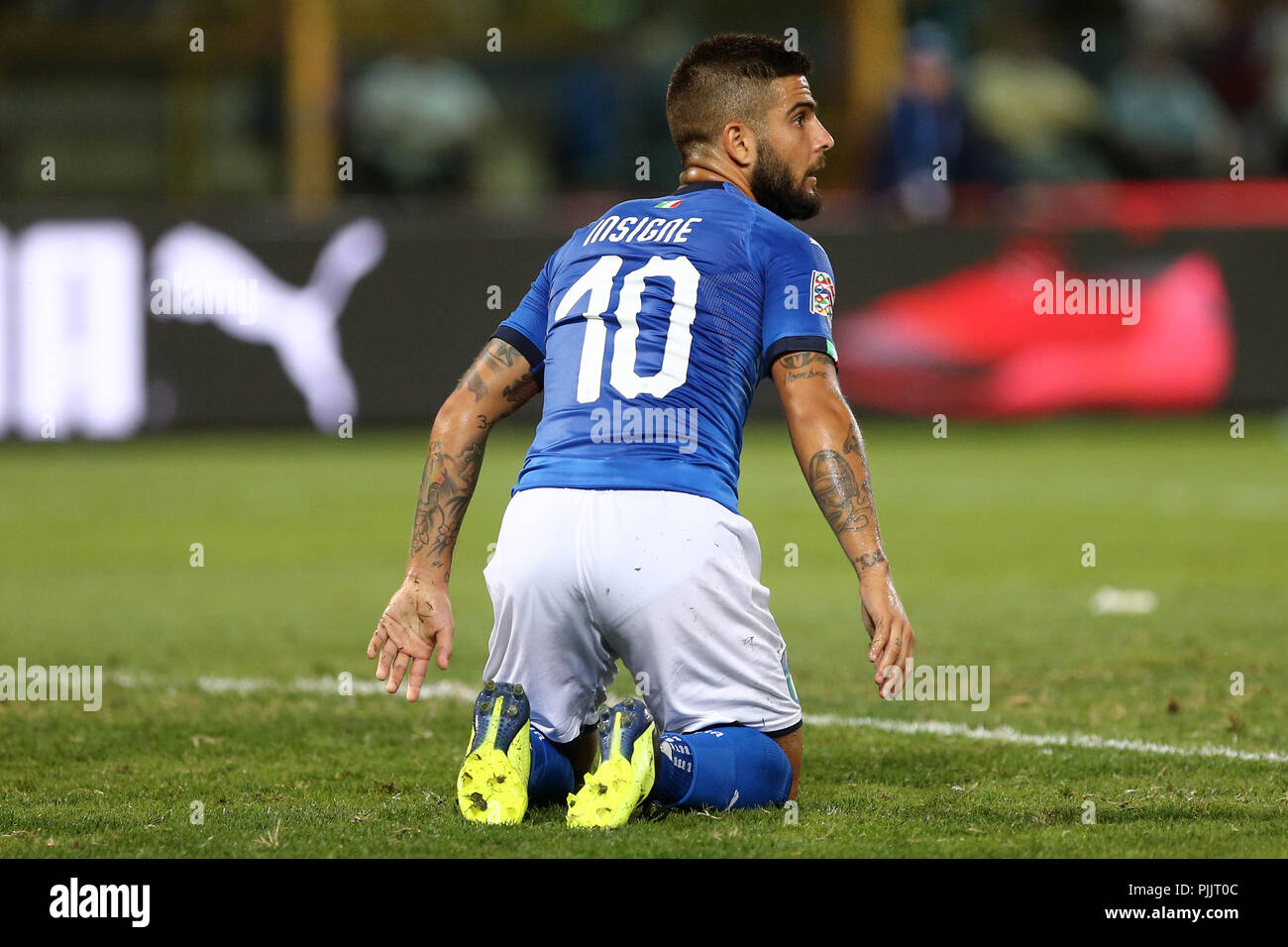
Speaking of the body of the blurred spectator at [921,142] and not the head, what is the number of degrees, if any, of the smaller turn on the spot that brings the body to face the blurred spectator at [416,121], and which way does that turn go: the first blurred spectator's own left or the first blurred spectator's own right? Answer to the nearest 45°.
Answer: approximately 90° to the first blurred spectator's own right

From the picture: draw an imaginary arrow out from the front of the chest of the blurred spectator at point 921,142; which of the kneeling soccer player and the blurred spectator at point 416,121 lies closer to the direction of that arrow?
the kneeling soccer player

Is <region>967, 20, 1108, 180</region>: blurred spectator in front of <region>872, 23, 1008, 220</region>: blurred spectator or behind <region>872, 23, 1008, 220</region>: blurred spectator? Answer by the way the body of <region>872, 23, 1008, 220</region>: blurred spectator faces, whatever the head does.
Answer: behind

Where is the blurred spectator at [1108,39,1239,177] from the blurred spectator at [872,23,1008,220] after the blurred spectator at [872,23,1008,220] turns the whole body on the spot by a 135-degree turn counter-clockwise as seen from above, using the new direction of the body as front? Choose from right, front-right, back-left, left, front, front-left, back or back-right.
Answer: front

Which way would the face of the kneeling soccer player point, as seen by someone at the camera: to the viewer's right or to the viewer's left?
to the viewer's right

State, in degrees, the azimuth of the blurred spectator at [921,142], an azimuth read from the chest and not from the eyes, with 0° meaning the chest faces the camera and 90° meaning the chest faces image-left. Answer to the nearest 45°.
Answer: approximately 0°
